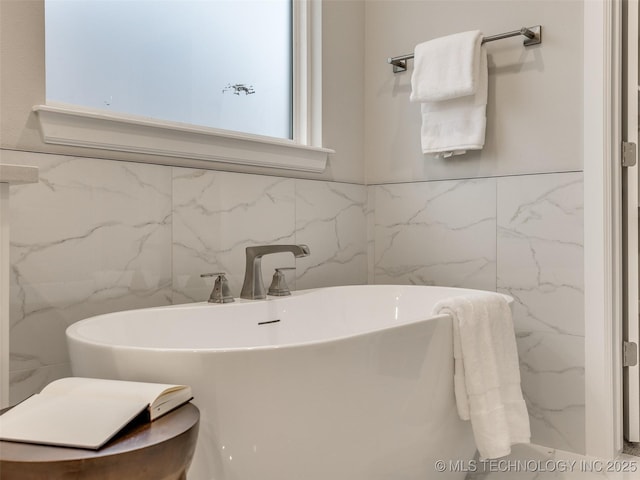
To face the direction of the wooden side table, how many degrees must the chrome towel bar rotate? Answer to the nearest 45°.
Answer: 0° — it already faces it

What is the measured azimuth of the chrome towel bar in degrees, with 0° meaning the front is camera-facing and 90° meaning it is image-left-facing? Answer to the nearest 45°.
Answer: approximately 45°

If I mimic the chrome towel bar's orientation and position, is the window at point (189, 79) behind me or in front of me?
in front

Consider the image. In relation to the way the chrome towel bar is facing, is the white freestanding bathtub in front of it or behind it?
in front

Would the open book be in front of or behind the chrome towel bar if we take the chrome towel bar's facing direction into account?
in front
